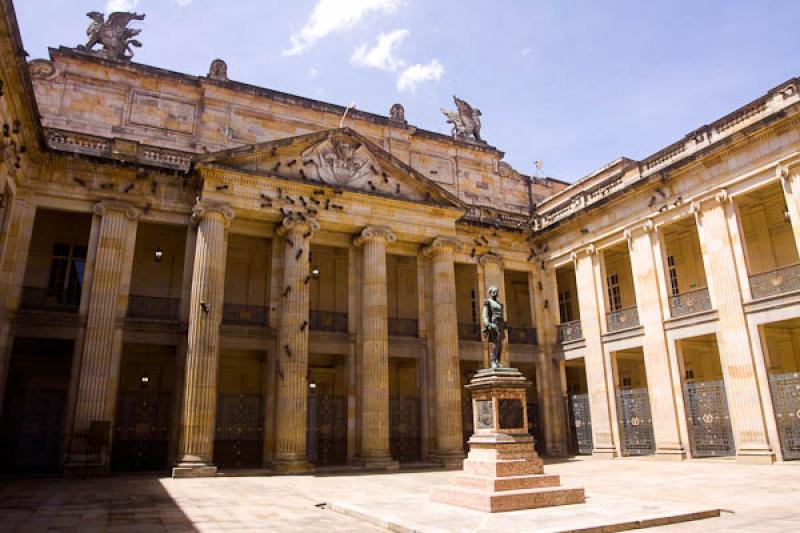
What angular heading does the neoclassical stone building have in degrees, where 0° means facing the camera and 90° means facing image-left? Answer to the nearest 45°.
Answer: approximately 315°

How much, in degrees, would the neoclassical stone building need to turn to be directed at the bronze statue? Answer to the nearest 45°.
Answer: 0° — it already faces it
